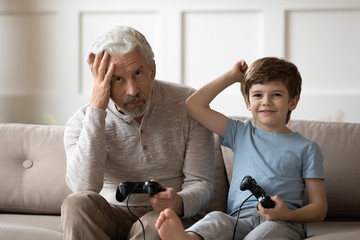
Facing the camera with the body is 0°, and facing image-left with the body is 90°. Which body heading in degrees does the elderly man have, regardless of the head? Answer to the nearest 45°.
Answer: approximately 0°
